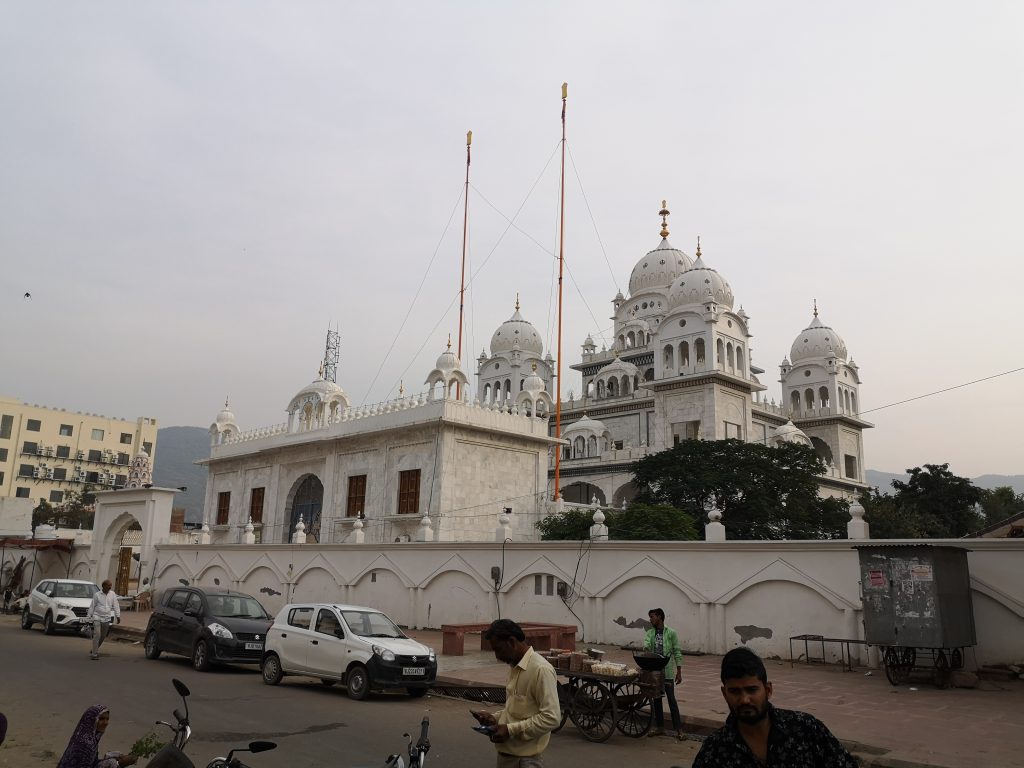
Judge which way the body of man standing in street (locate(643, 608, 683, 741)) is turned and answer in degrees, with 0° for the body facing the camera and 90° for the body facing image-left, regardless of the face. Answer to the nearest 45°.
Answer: approximately 45°

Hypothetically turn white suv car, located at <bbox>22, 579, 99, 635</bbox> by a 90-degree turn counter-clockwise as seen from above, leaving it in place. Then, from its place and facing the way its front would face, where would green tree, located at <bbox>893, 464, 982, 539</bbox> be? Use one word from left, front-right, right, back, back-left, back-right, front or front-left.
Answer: front-right

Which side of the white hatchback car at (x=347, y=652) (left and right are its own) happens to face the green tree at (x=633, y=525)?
left

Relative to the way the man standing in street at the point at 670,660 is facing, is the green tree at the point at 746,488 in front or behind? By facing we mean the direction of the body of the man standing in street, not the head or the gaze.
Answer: behind

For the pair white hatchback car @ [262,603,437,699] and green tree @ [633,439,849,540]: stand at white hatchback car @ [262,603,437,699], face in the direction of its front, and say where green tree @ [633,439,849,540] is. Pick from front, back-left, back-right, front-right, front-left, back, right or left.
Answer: left

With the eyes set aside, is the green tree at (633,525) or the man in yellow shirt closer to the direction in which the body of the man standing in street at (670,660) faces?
the man in yellow shirt

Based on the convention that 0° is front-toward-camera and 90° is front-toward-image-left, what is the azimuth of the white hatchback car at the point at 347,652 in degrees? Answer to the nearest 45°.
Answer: approximately 315°

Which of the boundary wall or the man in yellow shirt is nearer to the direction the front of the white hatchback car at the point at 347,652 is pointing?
the man in yellow shirt

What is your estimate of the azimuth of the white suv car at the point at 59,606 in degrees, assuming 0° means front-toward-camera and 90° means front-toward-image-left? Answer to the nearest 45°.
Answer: approximately 315°
